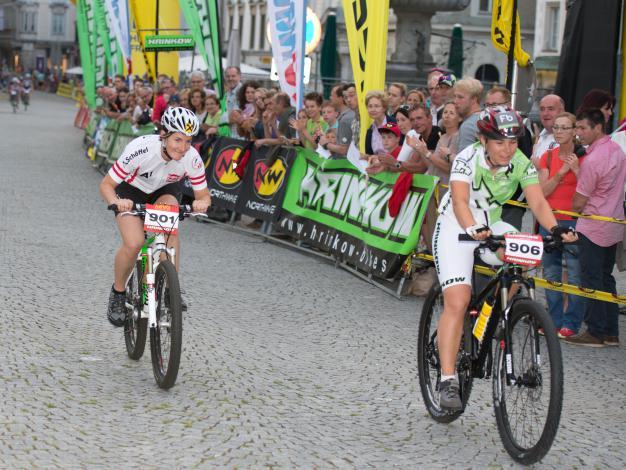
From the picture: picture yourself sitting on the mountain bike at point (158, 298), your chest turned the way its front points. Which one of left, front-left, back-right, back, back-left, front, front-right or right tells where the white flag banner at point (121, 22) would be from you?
back

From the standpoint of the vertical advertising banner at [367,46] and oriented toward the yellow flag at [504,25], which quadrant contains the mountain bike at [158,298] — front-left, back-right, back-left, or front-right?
back-right

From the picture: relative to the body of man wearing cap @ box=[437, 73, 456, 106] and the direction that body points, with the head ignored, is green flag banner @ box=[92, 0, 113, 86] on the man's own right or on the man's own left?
on the man's own right

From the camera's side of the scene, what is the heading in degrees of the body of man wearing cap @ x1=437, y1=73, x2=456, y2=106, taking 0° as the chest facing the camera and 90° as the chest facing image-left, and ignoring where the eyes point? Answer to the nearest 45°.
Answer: approximately 45°

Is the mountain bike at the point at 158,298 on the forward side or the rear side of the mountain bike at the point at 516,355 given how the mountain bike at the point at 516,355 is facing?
on the rear side

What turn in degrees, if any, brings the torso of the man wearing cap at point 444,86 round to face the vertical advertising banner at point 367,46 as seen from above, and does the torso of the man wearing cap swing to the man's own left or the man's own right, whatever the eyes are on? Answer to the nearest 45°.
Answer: approximately 45° to the man's own right

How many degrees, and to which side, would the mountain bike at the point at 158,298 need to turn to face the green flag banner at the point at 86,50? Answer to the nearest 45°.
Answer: approximately 180°
